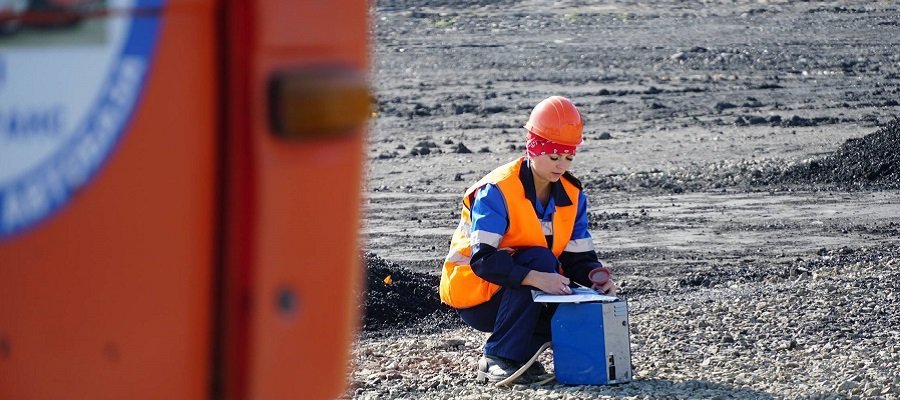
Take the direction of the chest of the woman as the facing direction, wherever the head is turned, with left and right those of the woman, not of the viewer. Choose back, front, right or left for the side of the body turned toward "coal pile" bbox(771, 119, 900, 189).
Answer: left

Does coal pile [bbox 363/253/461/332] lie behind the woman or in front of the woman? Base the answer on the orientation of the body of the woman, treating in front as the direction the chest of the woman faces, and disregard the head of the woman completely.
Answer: behind

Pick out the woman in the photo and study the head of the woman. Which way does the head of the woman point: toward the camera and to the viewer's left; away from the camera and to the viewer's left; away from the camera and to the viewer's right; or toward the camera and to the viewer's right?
toward the camera and to the viewer's right

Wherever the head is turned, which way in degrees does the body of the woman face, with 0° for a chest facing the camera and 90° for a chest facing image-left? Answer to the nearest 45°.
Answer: approximately 315°
